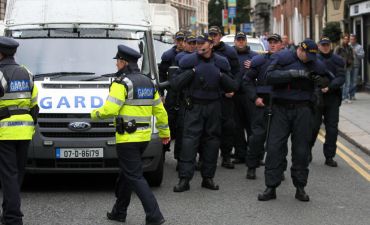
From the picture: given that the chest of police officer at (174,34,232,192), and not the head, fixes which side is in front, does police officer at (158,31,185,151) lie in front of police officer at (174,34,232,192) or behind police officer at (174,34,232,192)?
behind

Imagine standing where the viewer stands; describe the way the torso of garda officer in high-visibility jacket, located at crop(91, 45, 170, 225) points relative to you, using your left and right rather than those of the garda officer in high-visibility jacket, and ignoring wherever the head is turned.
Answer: facing away from the viewer and to the left of the viewer

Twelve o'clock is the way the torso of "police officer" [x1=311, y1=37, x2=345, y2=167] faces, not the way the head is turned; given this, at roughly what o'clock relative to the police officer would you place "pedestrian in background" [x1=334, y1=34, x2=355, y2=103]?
The pedestrian in background is roughly at 6 o'clock from the police officer.

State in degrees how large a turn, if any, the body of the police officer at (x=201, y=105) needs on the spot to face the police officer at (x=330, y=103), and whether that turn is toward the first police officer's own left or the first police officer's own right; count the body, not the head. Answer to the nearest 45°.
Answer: approximately 135° to the first police officer's own left

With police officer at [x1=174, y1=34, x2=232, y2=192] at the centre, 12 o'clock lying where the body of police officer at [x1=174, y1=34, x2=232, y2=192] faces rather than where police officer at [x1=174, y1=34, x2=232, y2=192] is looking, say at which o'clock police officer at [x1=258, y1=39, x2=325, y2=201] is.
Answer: police officer at [x1=258, y1=39, x2=325, y2=201] is roughly at 10 o'clock from police officer at [x1=174, y1=34, x2=232, y2=192].

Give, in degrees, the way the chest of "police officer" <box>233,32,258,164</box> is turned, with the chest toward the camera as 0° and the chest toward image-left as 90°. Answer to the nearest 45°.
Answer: approximately 0°

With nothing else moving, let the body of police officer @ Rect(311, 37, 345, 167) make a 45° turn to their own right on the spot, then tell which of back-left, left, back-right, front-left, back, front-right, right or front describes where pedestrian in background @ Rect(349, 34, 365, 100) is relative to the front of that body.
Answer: back-right

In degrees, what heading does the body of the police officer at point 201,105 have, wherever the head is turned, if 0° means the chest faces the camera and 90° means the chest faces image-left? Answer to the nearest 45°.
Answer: approximately 0°

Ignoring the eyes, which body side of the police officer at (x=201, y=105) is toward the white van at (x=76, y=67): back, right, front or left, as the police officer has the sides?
right

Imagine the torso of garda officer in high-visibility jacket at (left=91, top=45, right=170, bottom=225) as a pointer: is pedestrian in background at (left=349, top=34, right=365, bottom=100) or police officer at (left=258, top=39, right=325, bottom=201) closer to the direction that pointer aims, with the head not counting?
the pedestrian in background
